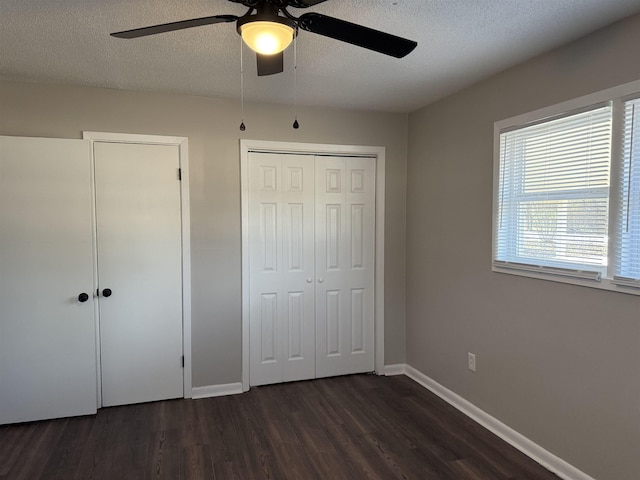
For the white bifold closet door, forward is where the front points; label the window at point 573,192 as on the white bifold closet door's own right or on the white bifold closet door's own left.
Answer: on the white bifold closet door's own left

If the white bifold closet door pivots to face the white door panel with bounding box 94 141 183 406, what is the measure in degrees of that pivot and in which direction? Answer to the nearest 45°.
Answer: approximately 90° to its right

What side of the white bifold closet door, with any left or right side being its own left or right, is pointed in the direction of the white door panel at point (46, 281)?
right

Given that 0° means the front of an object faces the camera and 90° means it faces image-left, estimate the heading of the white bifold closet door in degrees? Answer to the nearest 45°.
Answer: approximately 0°

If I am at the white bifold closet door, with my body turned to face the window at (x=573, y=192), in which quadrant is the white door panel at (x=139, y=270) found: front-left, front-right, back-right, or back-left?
back-right
